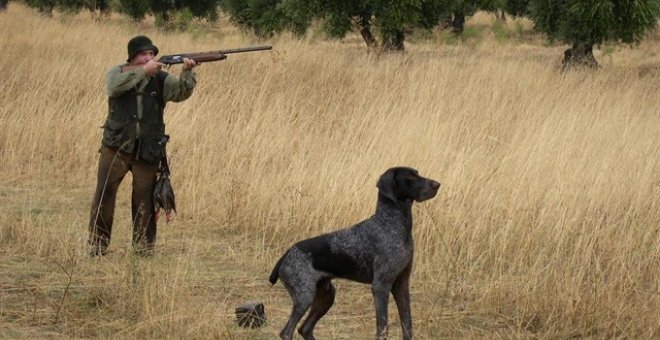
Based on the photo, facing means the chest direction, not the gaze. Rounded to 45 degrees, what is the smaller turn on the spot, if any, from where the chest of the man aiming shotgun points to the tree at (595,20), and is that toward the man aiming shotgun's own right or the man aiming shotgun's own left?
approximately 90° to the man aiming shotgun's own left

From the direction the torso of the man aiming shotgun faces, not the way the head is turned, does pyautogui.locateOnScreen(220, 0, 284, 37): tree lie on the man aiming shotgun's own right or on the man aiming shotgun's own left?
on the man aiming shotgun's own left

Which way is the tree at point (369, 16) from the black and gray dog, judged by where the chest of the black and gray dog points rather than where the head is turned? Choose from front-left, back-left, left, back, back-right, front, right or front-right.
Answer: left

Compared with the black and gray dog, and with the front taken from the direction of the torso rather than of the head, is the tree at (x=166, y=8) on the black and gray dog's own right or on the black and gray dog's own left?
on the black and gray dog's own left

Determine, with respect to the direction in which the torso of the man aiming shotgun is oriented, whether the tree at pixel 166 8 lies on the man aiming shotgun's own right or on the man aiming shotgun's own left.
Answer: on the man aiming shotgun's own left

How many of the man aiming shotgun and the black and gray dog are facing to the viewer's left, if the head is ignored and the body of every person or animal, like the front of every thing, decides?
0

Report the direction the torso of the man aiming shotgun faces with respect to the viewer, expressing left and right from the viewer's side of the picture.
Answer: facing the viewer and to the right of the viewer

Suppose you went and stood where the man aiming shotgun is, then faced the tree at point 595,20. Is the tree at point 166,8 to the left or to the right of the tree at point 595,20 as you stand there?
left

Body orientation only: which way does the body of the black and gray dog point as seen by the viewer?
to the viewer's right
